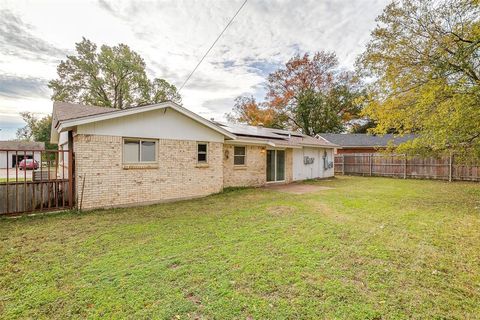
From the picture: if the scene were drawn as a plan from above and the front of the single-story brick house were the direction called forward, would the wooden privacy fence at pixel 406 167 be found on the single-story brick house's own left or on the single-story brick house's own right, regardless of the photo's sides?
on the single-story brick house's own right

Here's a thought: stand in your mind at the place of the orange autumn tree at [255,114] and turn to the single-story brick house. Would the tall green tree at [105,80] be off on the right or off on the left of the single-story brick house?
right

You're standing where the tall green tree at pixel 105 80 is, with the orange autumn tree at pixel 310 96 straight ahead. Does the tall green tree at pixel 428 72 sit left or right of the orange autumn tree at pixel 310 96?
right

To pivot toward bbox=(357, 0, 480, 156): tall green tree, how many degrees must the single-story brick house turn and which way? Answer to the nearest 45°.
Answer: approximately 135° to its right

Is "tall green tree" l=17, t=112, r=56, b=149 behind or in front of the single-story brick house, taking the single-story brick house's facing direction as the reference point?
in front

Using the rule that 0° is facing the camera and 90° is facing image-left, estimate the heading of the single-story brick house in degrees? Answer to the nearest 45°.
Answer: approximately 135°

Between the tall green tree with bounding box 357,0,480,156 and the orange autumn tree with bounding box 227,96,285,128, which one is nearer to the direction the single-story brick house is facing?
the orange autumn tree

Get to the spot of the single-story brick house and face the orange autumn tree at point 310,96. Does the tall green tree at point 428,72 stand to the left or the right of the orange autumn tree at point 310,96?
right

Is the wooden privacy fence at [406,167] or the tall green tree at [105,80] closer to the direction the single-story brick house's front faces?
the tall green tree

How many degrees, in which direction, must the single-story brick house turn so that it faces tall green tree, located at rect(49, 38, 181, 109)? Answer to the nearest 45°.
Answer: approximately 45° to its right
